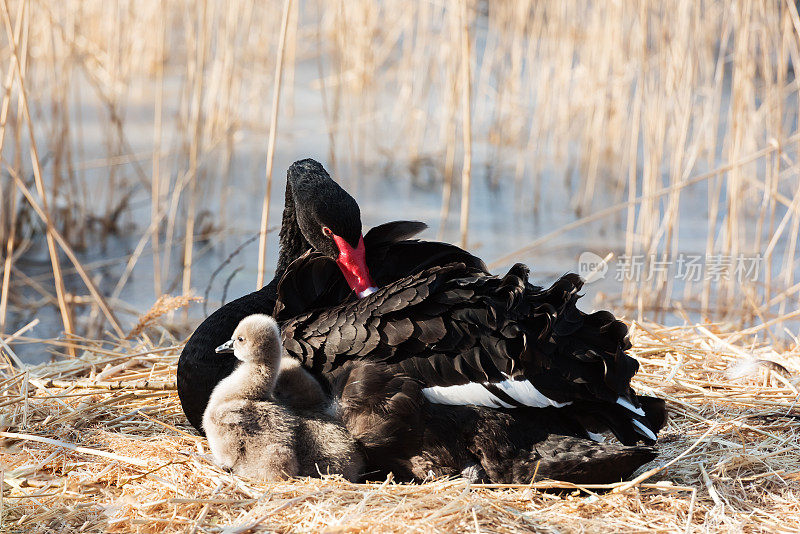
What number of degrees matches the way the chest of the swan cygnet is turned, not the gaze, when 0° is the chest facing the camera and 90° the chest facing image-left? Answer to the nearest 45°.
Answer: approximately 90°

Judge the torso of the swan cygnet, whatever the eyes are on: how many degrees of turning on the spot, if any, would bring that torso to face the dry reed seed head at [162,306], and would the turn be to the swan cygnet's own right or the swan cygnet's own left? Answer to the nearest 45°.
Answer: approximately 90° to the swan cygnet's own right

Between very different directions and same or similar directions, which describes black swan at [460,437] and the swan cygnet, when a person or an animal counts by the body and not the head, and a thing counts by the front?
same or similar directions
